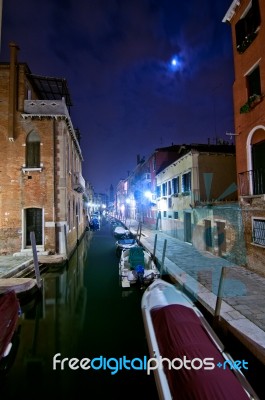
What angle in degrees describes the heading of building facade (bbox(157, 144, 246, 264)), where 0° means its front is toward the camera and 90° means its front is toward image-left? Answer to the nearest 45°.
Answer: approximately 45°

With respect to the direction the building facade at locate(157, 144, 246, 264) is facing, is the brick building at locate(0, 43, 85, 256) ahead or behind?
ahead

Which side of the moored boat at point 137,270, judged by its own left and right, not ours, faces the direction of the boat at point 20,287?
left

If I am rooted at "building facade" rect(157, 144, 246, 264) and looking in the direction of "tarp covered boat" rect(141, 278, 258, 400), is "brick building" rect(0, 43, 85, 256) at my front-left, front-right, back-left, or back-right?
front-right

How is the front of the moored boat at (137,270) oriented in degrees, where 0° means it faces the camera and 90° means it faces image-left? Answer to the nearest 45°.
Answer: approximately 180°

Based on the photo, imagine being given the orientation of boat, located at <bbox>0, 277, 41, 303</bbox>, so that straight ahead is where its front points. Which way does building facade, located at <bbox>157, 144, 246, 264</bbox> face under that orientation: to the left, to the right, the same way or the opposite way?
the opposite way

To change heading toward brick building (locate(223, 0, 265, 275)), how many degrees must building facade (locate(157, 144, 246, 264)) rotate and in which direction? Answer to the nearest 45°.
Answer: approximately 45° to its left
